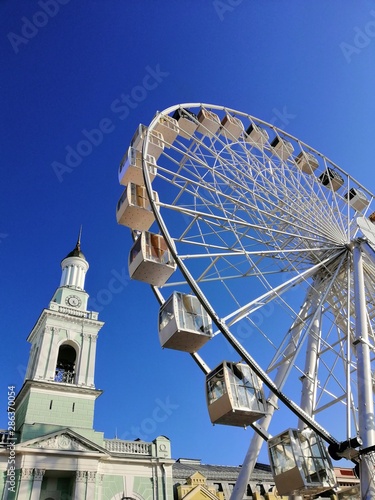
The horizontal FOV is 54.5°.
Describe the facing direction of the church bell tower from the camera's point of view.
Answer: facing the viewer

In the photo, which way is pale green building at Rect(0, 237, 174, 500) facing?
toward the camera
